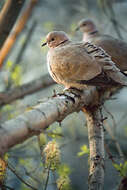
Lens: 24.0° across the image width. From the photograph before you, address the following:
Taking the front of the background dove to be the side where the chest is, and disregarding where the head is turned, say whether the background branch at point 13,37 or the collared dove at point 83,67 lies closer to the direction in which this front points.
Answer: the background branch

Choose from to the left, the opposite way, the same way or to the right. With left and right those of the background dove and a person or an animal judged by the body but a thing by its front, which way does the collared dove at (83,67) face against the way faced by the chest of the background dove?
the same way

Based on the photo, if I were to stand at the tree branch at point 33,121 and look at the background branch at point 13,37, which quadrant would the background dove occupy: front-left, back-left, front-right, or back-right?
front-right

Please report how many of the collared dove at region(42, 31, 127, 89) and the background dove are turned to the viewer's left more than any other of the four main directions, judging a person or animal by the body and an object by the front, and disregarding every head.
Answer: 2

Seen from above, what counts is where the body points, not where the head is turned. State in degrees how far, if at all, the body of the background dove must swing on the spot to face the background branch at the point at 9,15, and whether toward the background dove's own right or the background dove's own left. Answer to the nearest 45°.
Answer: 0° — it already faces it

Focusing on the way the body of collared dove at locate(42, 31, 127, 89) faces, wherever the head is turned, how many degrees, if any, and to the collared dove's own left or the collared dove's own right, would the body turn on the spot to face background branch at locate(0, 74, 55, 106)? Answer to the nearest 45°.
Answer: approximately 45° to the collared dove's own right

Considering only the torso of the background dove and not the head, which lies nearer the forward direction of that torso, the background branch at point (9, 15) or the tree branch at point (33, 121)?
the background branch

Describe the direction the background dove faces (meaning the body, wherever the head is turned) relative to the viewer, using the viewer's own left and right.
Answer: facing to the left of the viewer

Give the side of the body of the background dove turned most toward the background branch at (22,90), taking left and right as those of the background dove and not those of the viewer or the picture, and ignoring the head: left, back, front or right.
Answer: front

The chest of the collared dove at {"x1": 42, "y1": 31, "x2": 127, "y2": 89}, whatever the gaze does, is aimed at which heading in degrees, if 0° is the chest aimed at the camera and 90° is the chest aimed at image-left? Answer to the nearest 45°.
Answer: approximately 90°
